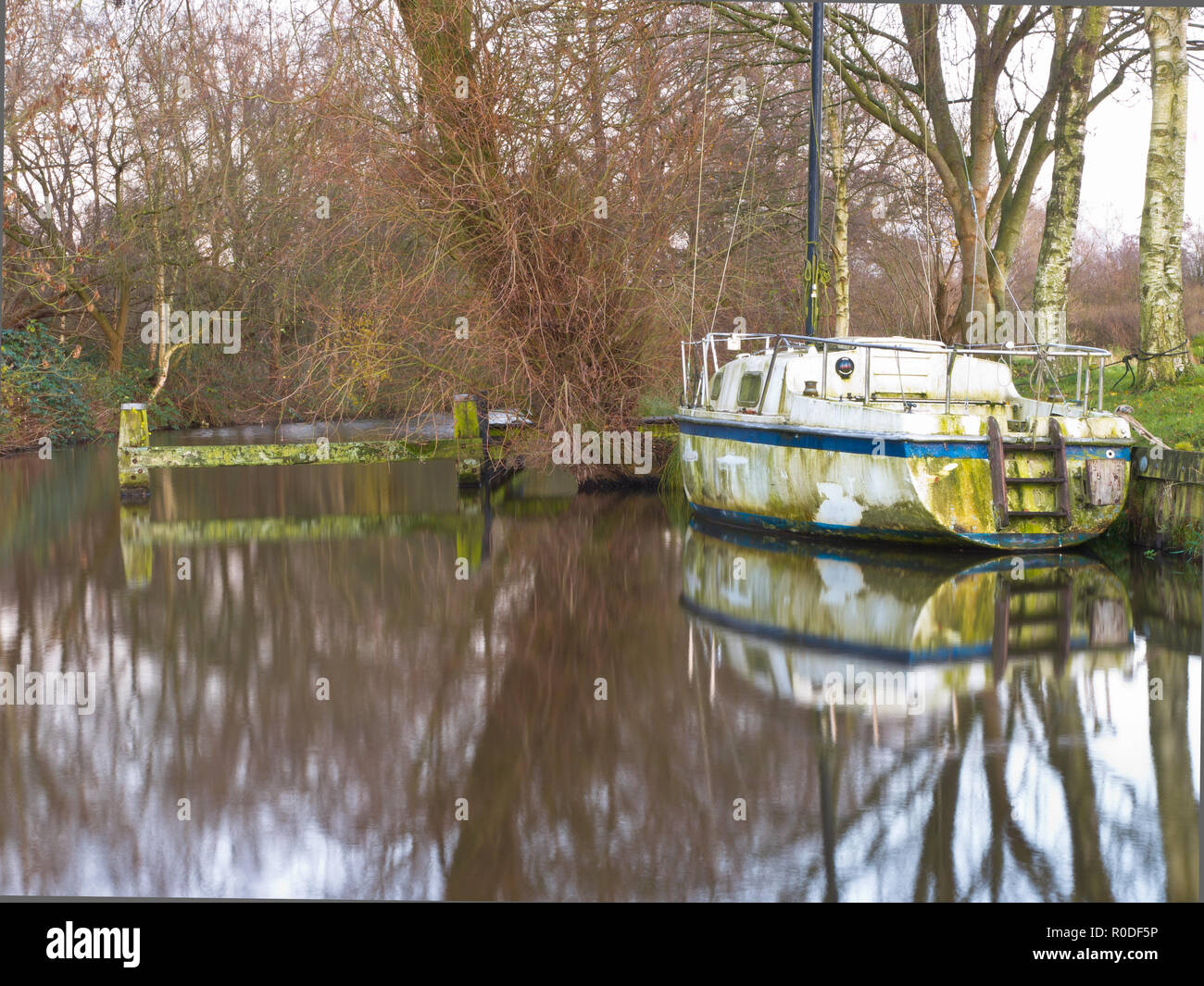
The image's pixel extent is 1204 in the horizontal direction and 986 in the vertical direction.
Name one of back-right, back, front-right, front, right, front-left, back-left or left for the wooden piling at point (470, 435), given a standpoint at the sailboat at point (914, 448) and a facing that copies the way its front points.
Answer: front

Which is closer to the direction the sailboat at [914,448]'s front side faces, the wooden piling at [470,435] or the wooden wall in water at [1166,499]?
the wooden piling

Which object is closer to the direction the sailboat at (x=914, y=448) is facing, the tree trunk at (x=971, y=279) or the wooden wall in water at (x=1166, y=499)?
the tree trunk

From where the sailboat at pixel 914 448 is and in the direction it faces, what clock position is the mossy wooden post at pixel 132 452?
The mossy wooden post is roughly at 11 o'clock from the sailboat.

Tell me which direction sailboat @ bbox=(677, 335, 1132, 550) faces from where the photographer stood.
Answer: facing away from the viewer and to the left of the viewer

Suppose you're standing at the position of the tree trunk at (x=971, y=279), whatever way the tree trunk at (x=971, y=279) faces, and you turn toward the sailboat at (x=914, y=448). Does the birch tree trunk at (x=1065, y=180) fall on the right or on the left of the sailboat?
left

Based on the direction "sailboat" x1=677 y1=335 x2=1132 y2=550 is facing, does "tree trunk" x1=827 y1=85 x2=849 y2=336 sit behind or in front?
in front

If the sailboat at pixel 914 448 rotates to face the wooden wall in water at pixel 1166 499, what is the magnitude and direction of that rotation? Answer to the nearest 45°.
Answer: approximately 135° to its right

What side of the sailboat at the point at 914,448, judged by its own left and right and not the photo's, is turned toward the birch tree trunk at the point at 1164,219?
right

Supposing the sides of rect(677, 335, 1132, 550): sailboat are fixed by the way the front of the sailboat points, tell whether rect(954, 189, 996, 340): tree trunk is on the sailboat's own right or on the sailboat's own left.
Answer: on the sailboat's own right
